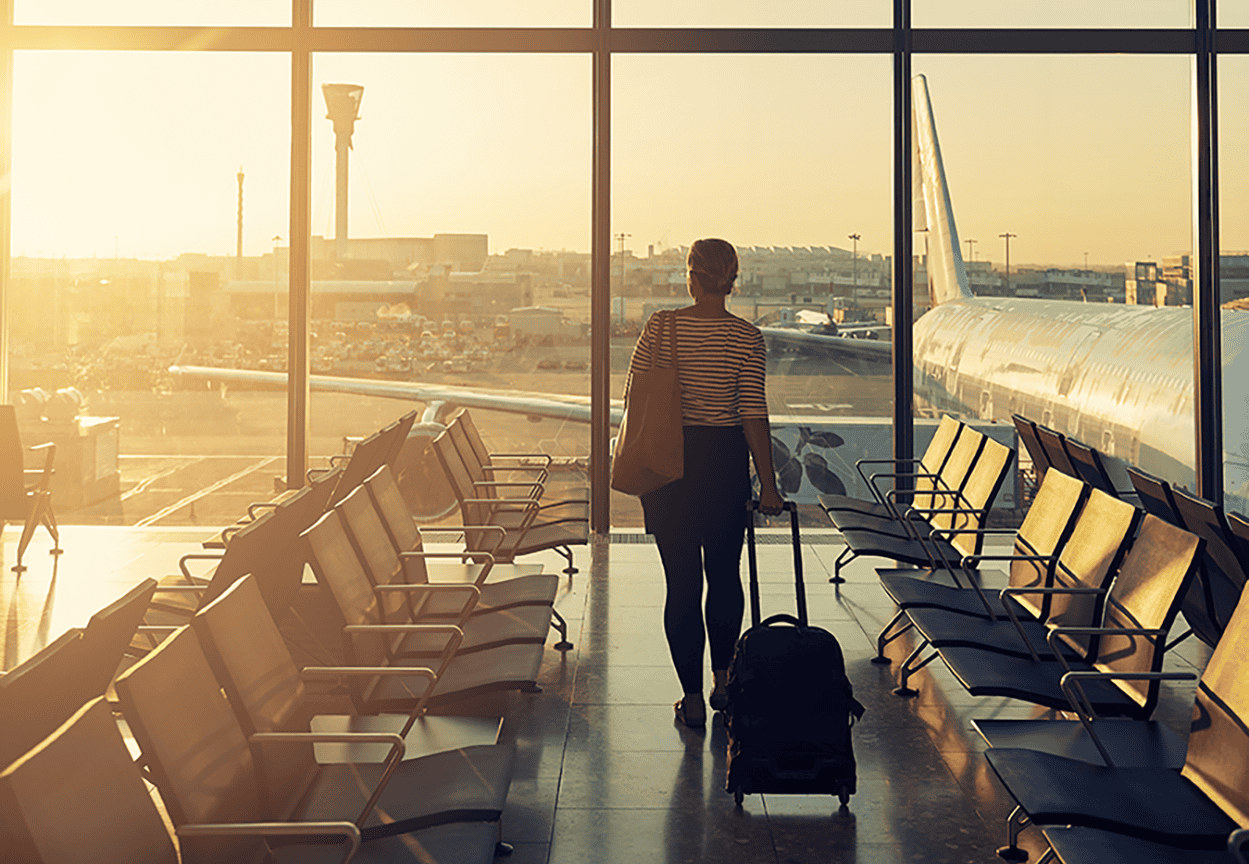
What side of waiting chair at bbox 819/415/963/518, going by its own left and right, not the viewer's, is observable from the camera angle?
left

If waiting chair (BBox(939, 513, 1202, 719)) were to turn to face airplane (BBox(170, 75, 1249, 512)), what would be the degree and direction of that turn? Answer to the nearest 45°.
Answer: approximately 135° to its right

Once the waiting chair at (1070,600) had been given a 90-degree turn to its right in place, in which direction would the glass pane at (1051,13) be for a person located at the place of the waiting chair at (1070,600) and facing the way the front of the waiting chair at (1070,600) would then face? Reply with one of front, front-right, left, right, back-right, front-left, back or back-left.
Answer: front-right

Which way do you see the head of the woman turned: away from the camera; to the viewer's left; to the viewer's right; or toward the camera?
away from the camera

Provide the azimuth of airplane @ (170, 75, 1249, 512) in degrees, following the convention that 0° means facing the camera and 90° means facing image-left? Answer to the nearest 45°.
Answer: approximately 315°

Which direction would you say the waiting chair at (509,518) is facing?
to the viewer's right

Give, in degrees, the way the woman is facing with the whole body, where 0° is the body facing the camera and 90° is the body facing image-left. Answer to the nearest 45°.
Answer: approximately 180°

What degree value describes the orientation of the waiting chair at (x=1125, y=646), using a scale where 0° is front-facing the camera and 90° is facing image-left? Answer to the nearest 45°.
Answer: approximately 45°
